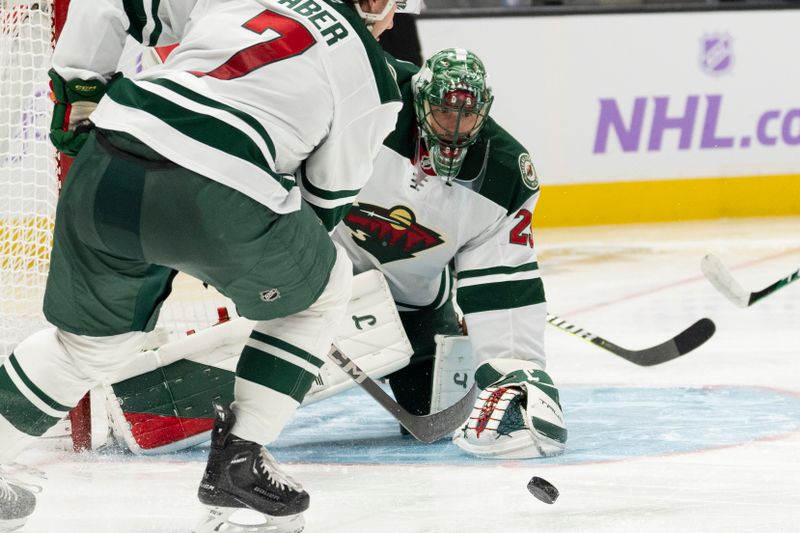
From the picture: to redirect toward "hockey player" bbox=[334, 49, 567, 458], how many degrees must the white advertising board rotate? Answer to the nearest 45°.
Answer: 0° — it already faces them

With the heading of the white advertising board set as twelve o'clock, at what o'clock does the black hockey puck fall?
The black hockey puck is roughly at 12 o'clock from the white advertising board.

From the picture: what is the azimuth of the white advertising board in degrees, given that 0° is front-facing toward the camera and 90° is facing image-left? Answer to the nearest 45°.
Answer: approximately 0°

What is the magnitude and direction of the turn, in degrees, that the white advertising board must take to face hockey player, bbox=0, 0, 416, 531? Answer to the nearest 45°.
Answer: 0° — it already faces them

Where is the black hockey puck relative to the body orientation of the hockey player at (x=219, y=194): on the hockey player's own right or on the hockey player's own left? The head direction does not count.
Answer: on the hockey player's own right

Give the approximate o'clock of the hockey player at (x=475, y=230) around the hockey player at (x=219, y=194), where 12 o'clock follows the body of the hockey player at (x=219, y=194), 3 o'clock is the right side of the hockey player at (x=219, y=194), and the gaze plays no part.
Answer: the hockey player at (x=475, y=230) is roughly at 12 o'clock from the hockey player at (x=219, y=194).

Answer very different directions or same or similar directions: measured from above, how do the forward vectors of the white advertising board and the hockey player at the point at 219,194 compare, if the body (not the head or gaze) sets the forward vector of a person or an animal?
very different directions

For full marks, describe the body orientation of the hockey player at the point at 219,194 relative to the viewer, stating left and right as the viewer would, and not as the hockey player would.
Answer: facing away from the viewer and to the right of the viewer

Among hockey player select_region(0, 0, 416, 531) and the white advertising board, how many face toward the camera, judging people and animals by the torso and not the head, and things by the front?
1
